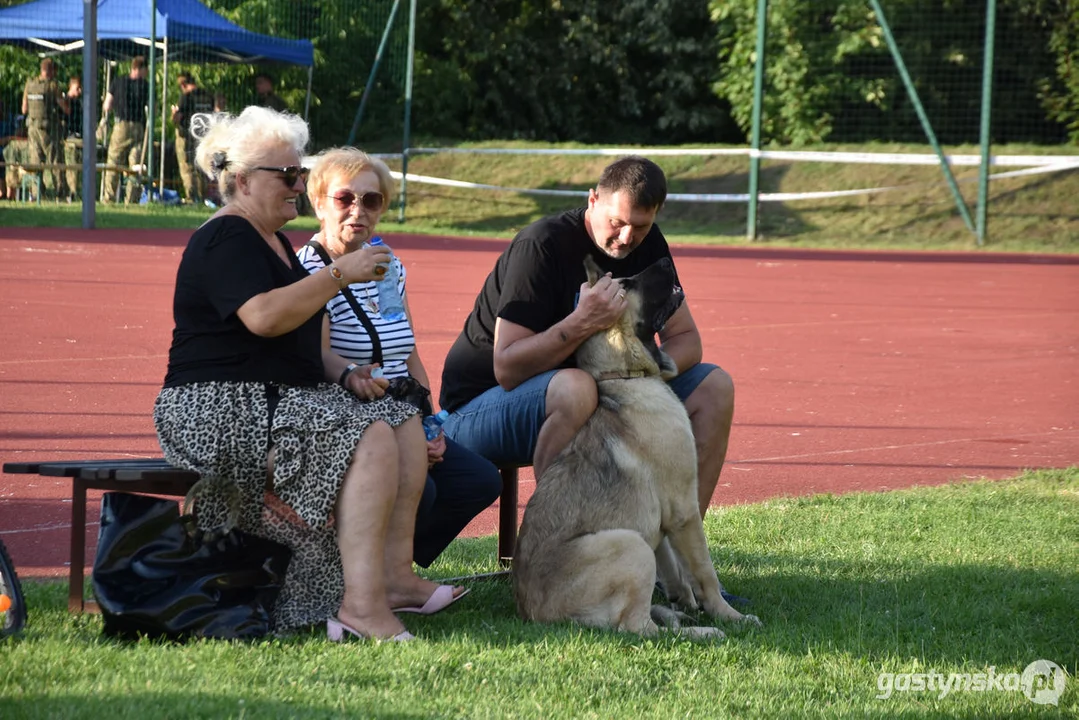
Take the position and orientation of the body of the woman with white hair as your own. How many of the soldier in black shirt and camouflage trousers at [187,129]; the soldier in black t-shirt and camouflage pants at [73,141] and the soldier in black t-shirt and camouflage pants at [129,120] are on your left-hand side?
3

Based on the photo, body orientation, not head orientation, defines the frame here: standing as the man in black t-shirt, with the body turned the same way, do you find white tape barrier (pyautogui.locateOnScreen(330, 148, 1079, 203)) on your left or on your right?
on your left

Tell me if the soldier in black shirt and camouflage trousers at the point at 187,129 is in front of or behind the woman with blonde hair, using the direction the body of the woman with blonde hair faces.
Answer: behind

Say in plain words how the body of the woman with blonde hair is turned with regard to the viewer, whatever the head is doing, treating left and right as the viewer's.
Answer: facing the viewer and to the right of the viewer

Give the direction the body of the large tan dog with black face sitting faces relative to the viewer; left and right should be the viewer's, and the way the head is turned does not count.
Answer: facing to the right of the viewer
